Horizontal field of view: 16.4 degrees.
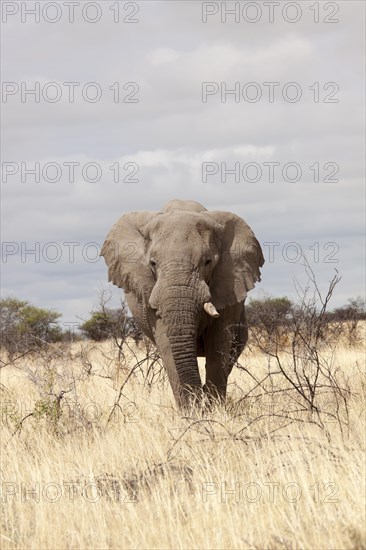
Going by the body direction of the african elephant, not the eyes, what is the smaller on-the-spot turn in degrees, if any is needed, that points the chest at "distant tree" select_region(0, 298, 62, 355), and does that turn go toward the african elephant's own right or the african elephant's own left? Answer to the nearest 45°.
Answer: approximately 180°

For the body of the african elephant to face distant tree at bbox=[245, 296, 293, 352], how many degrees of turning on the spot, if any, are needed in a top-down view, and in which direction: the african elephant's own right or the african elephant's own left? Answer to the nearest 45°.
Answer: approximately 180°

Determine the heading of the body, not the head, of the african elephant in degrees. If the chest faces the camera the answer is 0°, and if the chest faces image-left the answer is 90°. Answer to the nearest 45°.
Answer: approximately 0°
